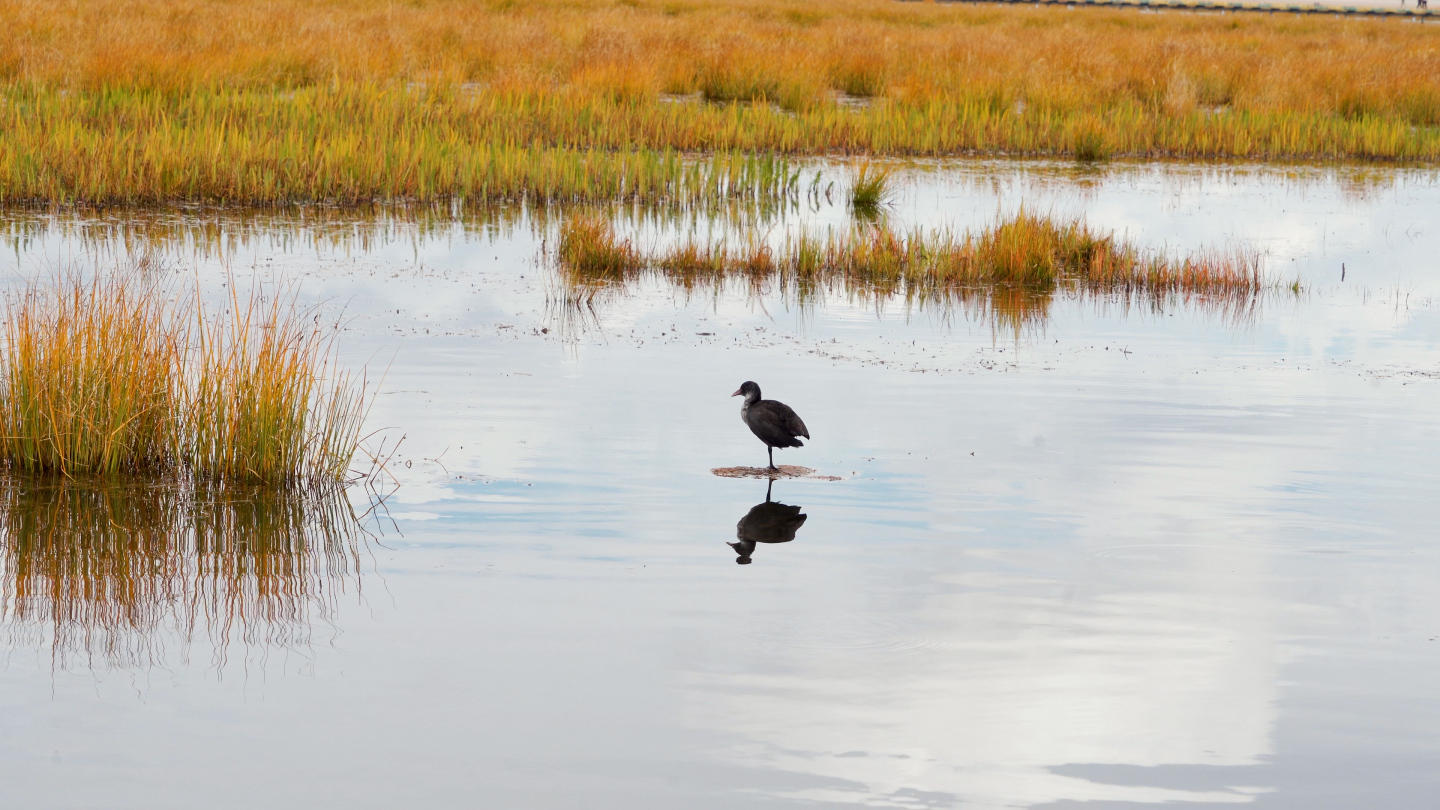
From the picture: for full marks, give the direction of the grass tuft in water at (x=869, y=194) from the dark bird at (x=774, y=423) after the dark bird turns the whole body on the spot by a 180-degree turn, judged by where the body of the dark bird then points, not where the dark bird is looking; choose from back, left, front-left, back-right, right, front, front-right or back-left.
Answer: left

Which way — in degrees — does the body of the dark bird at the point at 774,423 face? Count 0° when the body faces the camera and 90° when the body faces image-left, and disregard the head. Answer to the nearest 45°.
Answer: approximately 90°

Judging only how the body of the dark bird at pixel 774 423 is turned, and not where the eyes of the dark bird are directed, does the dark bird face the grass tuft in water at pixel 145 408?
yes

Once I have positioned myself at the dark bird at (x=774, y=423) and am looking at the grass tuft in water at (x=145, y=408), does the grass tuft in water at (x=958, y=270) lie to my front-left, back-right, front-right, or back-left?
back-right

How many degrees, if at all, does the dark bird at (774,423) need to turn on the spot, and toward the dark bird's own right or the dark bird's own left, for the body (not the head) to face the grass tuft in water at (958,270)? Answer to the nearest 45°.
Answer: approximately 90° to the dark bird's own right

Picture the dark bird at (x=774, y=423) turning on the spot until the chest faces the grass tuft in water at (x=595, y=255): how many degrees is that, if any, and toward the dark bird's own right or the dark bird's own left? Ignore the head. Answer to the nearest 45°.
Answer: approximately 90° to the dark bird's own right
